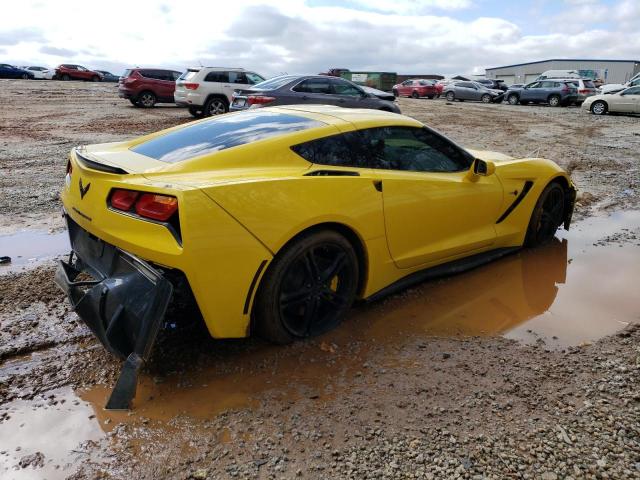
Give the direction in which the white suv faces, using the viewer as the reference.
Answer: facing away from the viewer and to the right of the viewer

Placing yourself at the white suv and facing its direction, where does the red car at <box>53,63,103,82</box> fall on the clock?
The red car is roughly at 10 o'clock from the white suv.

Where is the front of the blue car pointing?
to the viewer's right

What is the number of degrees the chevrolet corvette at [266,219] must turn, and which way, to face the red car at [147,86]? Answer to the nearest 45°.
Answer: approximately 45° to its left

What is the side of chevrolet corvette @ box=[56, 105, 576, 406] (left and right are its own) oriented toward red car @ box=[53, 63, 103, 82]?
left

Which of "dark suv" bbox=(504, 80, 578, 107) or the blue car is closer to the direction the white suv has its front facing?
the dark suv

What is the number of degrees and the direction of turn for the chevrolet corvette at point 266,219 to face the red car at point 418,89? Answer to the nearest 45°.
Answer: approximately 45° to its left
